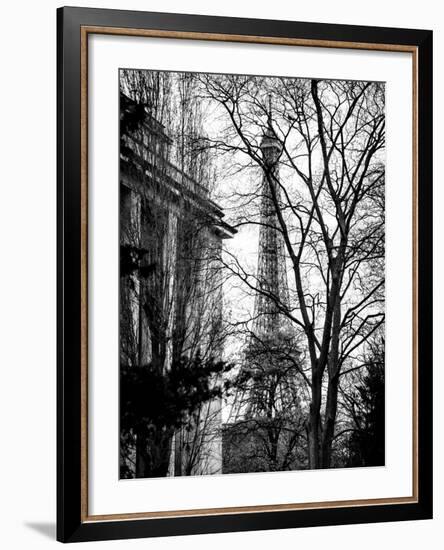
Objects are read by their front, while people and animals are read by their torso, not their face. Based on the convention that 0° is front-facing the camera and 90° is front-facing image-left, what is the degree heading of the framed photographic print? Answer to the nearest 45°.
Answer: approximately 315°
